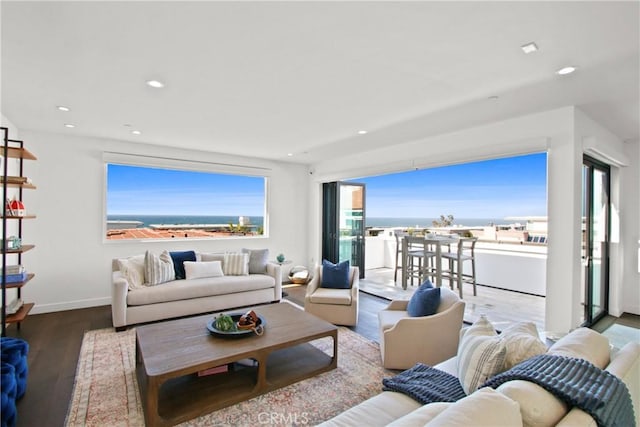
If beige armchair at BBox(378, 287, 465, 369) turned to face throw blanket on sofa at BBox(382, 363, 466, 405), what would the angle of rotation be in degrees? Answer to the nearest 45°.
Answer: approximately 90° to its left

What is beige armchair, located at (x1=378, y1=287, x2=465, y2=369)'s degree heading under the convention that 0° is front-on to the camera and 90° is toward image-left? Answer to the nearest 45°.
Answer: approximately 90°

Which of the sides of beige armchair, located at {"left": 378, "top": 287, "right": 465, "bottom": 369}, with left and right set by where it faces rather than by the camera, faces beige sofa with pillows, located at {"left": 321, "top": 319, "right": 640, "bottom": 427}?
left

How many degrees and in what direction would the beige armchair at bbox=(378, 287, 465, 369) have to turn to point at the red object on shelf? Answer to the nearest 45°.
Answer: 0° — it already faces it

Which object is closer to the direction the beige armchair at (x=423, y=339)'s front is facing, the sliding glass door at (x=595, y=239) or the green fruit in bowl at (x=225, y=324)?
the green fruit in bowl
